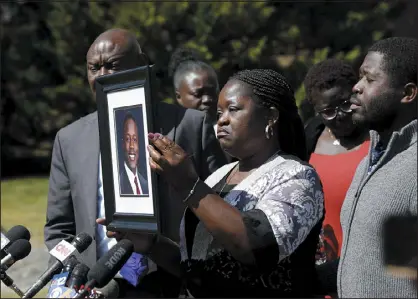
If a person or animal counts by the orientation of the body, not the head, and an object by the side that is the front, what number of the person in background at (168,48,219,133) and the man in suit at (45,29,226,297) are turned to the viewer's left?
0

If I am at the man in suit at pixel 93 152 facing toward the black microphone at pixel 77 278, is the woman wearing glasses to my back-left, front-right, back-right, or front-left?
back-left

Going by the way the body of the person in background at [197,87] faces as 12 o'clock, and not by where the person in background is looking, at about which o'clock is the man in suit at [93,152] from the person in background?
The man in suit is roughly at 2 o'clock from the person in background.

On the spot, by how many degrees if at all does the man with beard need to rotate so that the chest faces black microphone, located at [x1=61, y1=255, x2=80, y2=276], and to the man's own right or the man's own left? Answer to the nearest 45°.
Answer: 0° — they already face it

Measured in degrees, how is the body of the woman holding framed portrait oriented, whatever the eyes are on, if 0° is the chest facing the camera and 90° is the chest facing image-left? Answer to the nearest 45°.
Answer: approximately 45°

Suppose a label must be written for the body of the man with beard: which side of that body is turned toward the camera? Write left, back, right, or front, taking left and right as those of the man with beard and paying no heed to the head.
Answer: left

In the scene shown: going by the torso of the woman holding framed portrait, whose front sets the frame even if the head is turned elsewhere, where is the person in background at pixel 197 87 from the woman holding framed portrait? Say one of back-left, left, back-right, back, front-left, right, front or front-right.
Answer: back-right

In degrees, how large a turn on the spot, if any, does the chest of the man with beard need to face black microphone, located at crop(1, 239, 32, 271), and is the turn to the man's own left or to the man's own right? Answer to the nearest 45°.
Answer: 0° — they already face it

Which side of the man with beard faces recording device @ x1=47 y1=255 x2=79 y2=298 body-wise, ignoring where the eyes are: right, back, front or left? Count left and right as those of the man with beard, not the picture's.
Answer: front

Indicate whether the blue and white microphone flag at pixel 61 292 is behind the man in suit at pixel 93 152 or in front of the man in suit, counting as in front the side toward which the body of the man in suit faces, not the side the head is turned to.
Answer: in front
